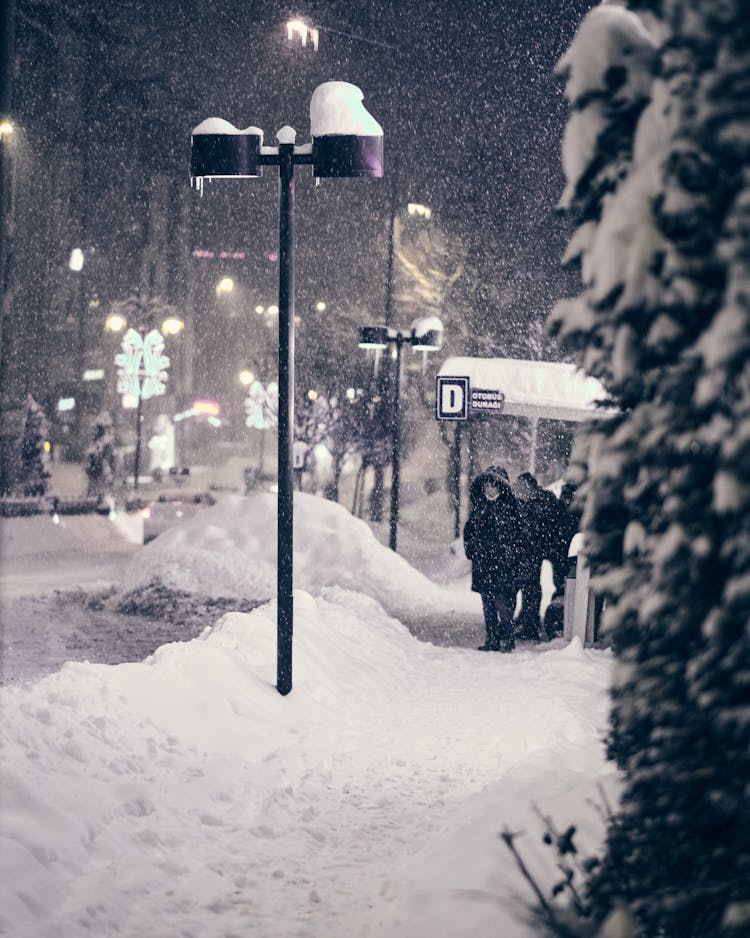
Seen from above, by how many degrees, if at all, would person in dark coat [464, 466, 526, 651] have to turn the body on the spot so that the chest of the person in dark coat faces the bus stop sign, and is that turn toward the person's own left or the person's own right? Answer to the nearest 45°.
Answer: approximately 180°

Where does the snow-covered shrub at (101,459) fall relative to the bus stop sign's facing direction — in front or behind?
behind

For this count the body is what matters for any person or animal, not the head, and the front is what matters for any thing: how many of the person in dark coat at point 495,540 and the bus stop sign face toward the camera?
2

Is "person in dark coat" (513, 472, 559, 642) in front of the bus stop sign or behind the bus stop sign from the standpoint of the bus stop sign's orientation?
in front

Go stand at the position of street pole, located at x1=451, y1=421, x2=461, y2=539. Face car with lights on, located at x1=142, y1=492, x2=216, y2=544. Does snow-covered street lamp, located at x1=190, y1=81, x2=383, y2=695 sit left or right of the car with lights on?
left

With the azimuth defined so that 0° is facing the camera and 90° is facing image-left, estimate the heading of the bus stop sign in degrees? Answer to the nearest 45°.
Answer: approximately 0°
